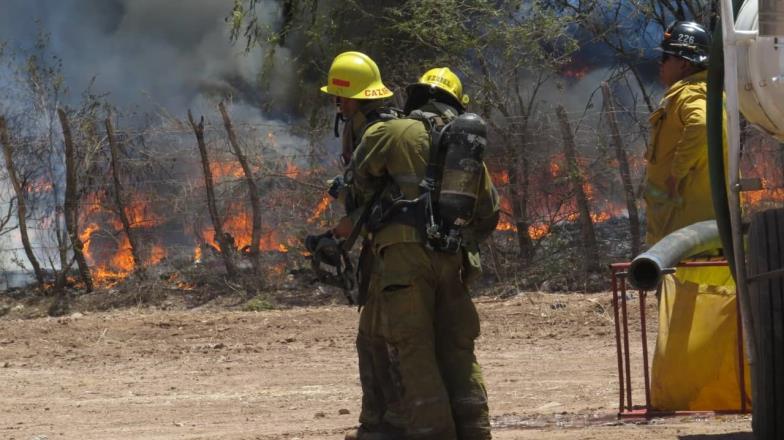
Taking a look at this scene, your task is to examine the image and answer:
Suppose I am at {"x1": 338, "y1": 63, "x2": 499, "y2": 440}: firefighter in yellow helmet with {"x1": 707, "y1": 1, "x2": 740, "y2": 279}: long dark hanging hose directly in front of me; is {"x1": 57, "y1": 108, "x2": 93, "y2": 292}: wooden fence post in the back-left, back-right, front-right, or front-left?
back-left

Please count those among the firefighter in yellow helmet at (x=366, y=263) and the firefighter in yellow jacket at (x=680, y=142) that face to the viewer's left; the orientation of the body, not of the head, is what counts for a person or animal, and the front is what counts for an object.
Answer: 2

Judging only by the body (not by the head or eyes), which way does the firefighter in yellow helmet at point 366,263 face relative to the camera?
to the viewer's left

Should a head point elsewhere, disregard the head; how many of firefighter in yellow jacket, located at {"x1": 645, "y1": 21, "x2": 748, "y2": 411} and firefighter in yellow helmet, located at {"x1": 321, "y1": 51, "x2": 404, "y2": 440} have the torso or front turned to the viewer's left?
2

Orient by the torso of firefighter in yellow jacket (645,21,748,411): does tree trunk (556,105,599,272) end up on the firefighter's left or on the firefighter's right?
on the firefighter's right

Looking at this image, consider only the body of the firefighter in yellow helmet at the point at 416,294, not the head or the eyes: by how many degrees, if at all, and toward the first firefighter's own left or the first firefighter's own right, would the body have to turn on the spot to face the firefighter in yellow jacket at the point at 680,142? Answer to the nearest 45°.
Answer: approximately 90° to the first firefighter's own right

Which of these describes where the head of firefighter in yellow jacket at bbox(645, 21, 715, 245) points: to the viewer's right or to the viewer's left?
to the viewer's left

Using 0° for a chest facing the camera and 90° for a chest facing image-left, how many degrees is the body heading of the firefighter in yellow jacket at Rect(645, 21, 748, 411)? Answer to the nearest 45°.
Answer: approximately 90°
